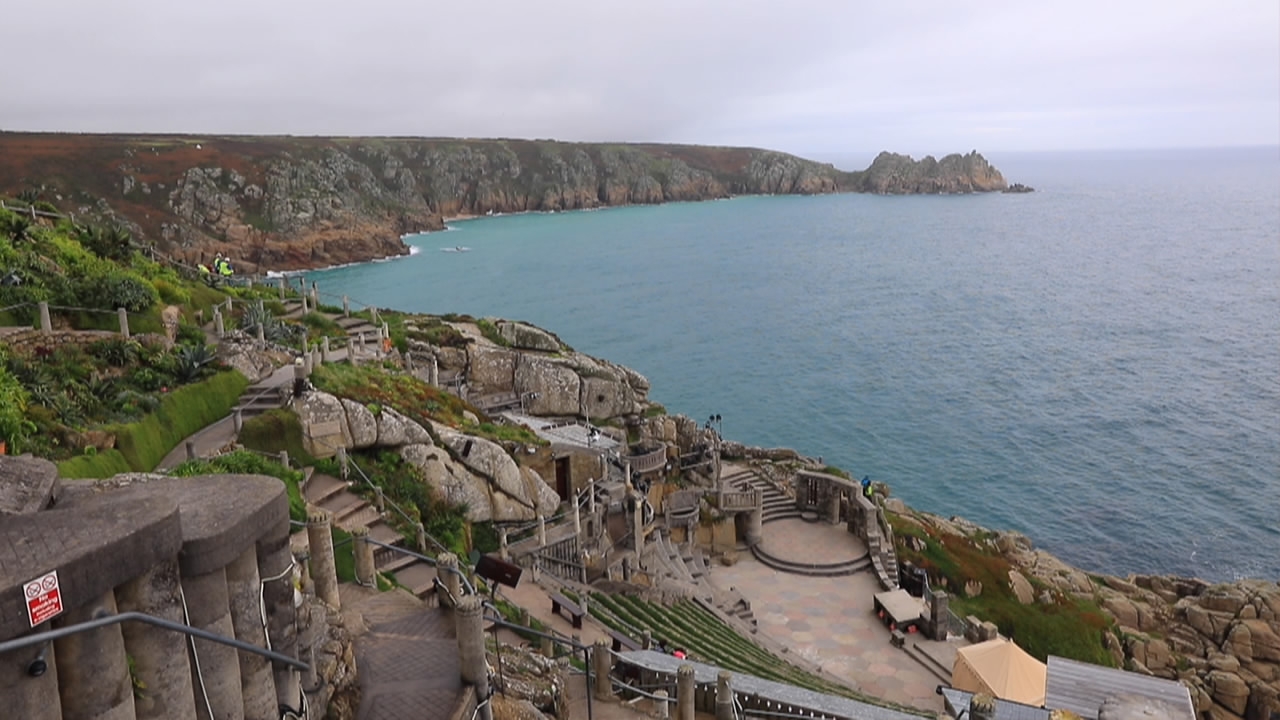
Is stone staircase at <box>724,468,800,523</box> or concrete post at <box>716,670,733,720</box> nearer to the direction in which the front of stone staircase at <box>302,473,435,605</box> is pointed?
the concrete post

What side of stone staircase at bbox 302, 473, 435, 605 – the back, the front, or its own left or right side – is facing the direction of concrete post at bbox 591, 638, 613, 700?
front

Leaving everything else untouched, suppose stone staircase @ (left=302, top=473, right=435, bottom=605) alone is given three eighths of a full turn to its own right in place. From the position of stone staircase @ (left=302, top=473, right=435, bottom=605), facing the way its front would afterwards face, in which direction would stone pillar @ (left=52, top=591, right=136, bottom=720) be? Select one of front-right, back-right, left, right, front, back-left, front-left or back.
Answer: left

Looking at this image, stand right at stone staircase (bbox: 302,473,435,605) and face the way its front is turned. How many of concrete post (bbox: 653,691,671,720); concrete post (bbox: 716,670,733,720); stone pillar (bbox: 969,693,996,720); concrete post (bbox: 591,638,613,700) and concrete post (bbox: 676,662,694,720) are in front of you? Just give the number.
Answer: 5

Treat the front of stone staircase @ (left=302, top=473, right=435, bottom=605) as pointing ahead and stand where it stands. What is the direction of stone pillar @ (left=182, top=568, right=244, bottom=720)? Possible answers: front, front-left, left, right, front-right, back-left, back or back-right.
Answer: front-right

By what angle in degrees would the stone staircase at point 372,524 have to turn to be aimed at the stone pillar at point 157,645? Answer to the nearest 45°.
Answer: approximately 45° to its right

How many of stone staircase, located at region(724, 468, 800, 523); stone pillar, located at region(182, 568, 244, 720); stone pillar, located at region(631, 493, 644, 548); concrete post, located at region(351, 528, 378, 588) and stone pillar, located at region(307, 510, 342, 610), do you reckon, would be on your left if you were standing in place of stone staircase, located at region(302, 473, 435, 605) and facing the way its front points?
2
